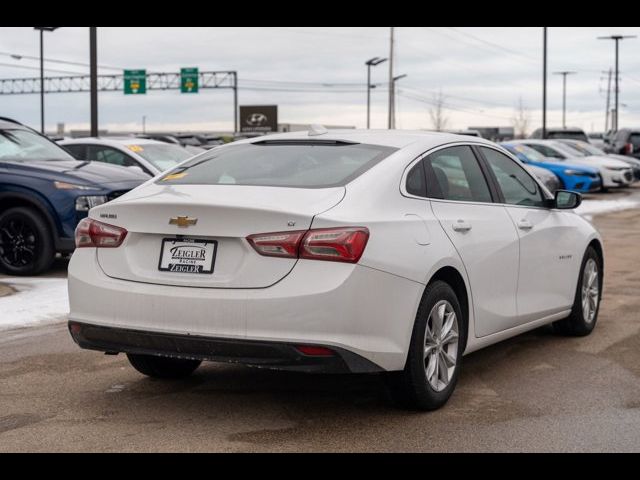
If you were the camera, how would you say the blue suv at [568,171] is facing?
facing the viewer and to the right of the viewer

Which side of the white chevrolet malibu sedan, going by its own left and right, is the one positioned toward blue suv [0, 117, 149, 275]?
left

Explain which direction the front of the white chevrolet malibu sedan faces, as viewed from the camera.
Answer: facing away from the viewer and to the right of the viewer

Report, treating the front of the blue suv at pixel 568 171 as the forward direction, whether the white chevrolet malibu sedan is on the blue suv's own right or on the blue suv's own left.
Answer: on the blue suv's own right

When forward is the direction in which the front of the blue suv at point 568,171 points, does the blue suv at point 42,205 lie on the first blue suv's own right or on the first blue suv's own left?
on the first blue suv's own right

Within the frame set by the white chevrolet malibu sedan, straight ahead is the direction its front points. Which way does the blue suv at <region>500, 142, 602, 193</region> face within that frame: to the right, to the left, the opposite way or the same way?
to the right

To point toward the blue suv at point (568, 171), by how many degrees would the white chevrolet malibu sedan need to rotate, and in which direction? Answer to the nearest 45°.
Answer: approximately 45° to its left

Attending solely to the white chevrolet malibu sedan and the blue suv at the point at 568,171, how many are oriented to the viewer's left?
0
